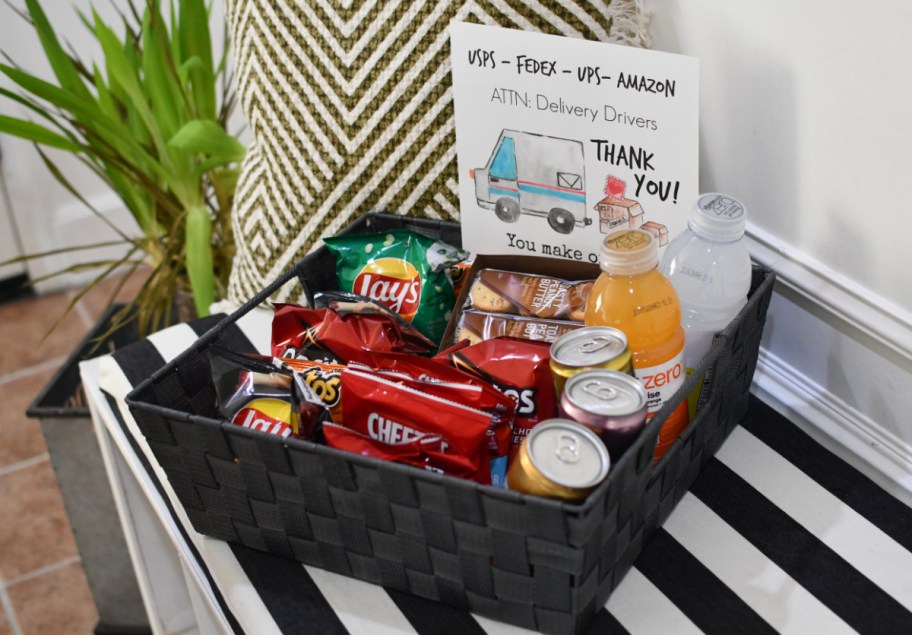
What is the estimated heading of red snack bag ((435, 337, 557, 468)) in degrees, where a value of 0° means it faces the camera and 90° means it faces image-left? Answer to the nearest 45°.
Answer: approximately 0°

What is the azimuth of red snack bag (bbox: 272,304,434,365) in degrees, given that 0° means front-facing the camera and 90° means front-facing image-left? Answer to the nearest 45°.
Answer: approximately 0°

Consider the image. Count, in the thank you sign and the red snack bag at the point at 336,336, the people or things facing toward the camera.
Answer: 2

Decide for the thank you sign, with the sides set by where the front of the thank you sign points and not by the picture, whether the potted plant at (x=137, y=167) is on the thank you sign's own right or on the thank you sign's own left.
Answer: on the thank you sign's own right
